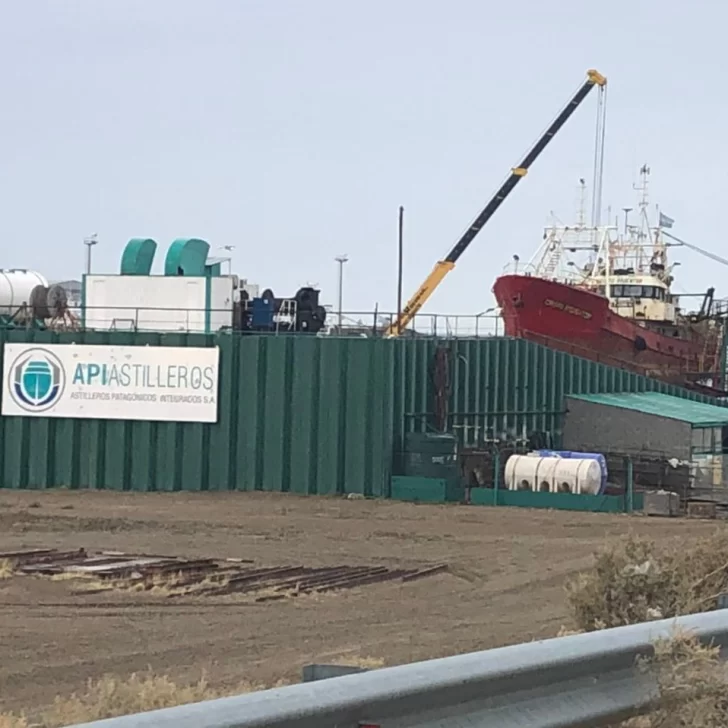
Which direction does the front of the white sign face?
toward the camera

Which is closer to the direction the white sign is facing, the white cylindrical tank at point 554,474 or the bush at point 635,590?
the bush

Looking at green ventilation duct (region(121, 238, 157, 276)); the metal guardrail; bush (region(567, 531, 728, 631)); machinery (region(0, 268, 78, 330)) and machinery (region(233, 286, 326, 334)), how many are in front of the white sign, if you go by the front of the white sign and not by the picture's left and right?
2

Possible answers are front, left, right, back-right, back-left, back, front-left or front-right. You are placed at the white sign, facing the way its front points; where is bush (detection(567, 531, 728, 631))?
front

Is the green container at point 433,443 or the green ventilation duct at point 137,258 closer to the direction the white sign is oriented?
the green container

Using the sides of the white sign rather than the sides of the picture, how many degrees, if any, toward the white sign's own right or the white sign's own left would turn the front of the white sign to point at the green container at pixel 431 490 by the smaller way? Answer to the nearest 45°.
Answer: approximately 90° to the white sign's own left

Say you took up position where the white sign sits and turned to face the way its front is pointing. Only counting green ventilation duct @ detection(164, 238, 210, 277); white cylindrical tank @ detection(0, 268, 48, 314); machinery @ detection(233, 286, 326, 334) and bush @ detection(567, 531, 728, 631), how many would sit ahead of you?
1

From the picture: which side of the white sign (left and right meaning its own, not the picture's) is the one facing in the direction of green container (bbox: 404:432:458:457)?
left

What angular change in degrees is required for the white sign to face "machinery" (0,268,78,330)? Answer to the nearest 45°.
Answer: approximately 135° to its right

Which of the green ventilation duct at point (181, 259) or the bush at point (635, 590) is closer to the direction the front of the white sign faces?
the bush

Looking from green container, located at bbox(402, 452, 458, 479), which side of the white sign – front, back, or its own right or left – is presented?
left

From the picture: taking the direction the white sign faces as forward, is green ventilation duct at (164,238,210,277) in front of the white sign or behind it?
behind

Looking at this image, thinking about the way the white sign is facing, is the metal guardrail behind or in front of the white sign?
in front

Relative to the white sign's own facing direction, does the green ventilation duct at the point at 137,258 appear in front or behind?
behind

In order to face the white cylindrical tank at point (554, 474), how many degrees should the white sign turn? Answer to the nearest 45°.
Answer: approximately 90° to its left
